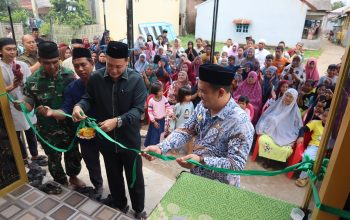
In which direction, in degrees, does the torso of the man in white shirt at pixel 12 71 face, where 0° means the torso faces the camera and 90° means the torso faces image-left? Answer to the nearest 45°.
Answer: approximately 315°

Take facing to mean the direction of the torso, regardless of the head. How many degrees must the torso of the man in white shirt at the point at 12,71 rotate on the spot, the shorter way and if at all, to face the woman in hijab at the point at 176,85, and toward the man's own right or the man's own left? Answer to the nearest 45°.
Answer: approximately 45° to the man's own left

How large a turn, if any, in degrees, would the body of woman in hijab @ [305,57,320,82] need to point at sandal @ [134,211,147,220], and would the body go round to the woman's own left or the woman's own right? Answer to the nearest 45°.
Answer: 0° — they already face it

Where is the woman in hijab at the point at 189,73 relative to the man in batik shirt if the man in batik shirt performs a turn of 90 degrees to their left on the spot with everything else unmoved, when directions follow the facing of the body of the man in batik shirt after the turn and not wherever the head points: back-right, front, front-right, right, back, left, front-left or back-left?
back-left

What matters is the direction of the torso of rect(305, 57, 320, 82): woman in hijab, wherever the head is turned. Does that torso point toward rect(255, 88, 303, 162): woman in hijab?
yes

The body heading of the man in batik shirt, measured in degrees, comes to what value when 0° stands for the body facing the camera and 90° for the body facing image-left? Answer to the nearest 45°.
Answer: approximately 45°

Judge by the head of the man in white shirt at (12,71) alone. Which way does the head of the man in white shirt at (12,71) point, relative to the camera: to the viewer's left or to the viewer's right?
to the viewer's right

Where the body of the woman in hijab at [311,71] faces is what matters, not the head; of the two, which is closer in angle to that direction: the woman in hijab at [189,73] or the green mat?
the green mat

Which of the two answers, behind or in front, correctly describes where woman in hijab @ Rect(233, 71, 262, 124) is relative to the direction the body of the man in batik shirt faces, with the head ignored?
behind

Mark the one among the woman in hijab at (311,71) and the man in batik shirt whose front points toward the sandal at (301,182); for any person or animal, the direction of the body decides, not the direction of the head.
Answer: the woman in hijab

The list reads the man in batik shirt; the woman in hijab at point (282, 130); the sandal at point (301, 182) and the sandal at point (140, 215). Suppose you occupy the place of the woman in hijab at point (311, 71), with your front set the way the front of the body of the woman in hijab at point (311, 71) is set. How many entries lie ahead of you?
4

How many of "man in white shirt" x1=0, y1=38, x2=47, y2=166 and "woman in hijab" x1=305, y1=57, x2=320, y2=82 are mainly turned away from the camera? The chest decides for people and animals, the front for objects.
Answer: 0

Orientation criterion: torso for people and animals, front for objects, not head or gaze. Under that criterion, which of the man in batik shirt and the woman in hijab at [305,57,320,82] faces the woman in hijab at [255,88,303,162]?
the woman in hijab at [305,57,320,82]
